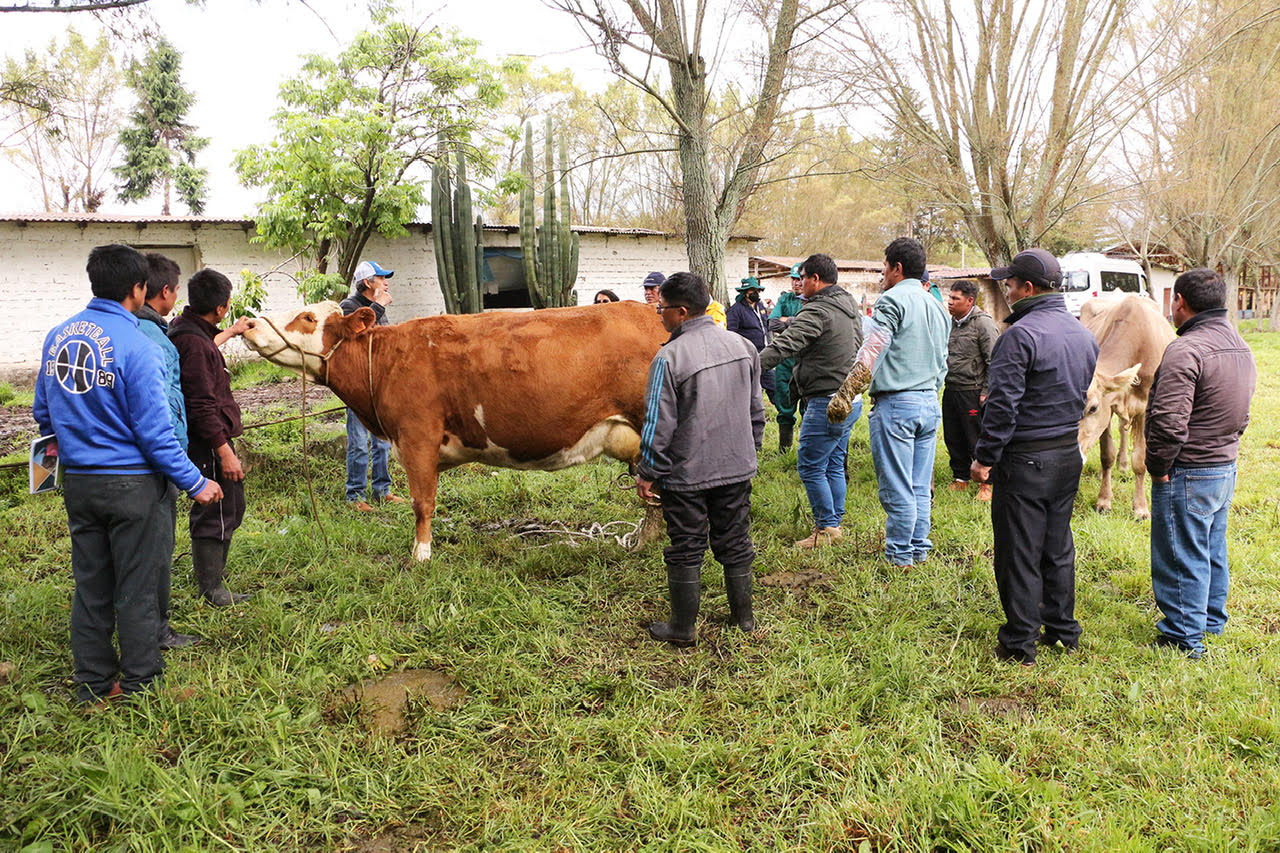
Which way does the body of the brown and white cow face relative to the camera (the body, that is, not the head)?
to the viewer's left

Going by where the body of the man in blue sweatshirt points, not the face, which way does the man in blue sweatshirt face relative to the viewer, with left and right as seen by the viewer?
facing away from the viewer and to the right of the viewer

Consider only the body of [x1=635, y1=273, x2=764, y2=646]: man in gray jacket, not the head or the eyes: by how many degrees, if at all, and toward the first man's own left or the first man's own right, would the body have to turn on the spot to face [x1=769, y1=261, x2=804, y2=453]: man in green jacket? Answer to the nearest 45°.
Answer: approximately 45° to the first man's own right

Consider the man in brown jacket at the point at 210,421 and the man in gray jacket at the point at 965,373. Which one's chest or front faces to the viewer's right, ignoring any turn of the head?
the man in brown jacket

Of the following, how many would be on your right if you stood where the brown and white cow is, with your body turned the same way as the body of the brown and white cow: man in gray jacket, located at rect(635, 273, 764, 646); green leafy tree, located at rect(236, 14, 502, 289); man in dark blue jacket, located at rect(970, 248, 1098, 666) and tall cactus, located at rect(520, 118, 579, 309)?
2

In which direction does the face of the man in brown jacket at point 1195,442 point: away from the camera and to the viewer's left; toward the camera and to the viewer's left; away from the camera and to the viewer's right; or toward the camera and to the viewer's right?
away from the camera and to the viewer's left

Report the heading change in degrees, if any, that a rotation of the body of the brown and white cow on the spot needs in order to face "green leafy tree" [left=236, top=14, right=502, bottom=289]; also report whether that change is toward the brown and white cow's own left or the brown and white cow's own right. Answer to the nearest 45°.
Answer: approximately 90° to the brown and white cow's own right

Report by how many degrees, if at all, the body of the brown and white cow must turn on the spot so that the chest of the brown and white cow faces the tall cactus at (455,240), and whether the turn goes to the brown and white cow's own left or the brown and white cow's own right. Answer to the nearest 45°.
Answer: approximately 90° to the brown and white cow's own right

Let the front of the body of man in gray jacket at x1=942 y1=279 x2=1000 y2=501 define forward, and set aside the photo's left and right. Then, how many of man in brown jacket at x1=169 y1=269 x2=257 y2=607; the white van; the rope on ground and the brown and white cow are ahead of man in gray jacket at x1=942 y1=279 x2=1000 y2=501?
3

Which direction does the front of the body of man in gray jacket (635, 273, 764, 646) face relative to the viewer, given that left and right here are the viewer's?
facing away from the viewer and to the left of the viewer

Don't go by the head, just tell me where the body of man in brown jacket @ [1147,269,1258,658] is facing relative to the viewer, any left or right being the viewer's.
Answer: facing away from the viewer and to the left of the viewer

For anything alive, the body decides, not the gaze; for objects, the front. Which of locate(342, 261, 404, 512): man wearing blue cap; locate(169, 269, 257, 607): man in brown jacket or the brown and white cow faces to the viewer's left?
the brown and white cow

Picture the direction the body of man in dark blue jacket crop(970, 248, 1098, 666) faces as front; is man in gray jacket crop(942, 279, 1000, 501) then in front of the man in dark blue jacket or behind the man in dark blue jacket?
in front

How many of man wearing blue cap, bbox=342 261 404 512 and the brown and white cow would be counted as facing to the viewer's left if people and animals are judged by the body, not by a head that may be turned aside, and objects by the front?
1
